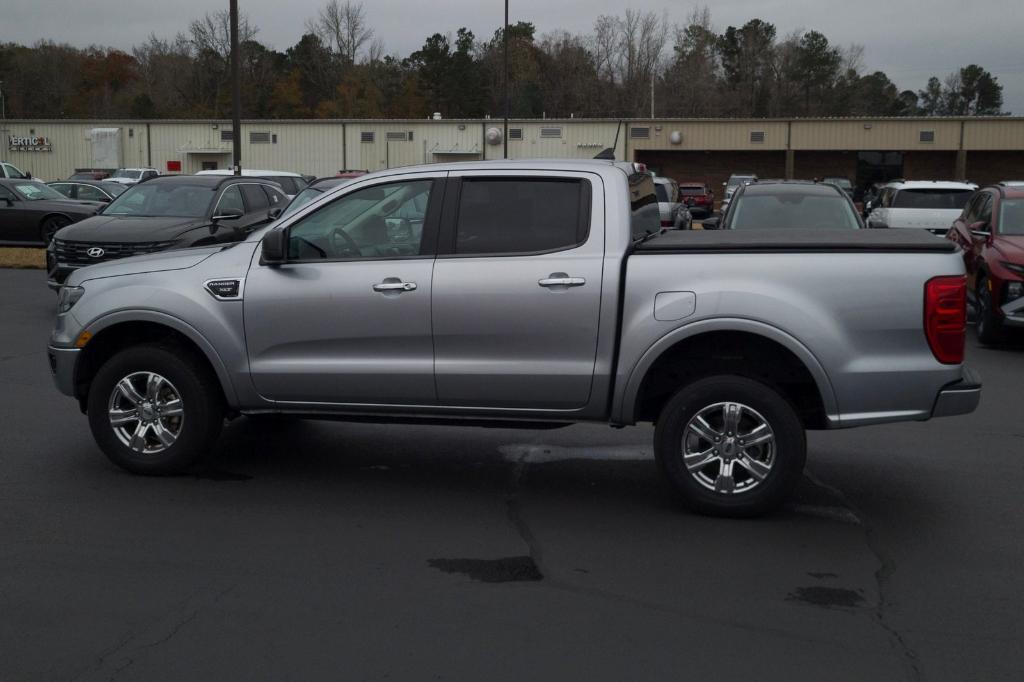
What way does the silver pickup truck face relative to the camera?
to the viewer's left

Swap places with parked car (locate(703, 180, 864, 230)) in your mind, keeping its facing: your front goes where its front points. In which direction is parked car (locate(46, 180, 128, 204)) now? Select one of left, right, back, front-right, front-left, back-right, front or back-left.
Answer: back-right

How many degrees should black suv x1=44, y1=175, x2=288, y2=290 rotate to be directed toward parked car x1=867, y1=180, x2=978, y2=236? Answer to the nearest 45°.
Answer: approximately 135° to its left

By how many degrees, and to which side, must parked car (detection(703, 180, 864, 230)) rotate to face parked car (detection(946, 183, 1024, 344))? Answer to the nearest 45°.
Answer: approximately 90° to its left

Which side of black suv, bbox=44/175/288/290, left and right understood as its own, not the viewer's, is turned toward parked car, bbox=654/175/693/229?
back

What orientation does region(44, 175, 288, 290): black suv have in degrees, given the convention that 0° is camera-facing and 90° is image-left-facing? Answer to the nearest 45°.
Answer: approximately 45°

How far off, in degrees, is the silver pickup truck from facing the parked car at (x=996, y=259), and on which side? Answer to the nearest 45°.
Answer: approximately 135° to its right

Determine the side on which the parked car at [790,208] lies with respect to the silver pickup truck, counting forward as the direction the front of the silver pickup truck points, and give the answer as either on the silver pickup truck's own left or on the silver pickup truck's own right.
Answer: on the silver pickup truck's own right

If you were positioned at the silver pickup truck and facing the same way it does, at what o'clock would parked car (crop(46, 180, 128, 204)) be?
The parked car is roughly at 2 o'clock from the silver pickup truck.

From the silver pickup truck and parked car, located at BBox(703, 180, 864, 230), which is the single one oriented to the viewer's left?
the silver pickup truck

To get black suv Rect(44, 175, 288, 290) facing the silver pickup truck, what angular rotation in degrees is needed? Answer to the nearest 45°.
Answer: approximately 45° to its left

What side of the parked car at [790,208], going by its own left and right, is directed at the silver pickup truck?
front

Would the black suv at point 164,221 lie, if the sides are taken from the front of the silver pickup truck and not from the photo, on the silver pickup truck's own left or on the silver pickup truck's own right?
on the silver pickup truck's own right
